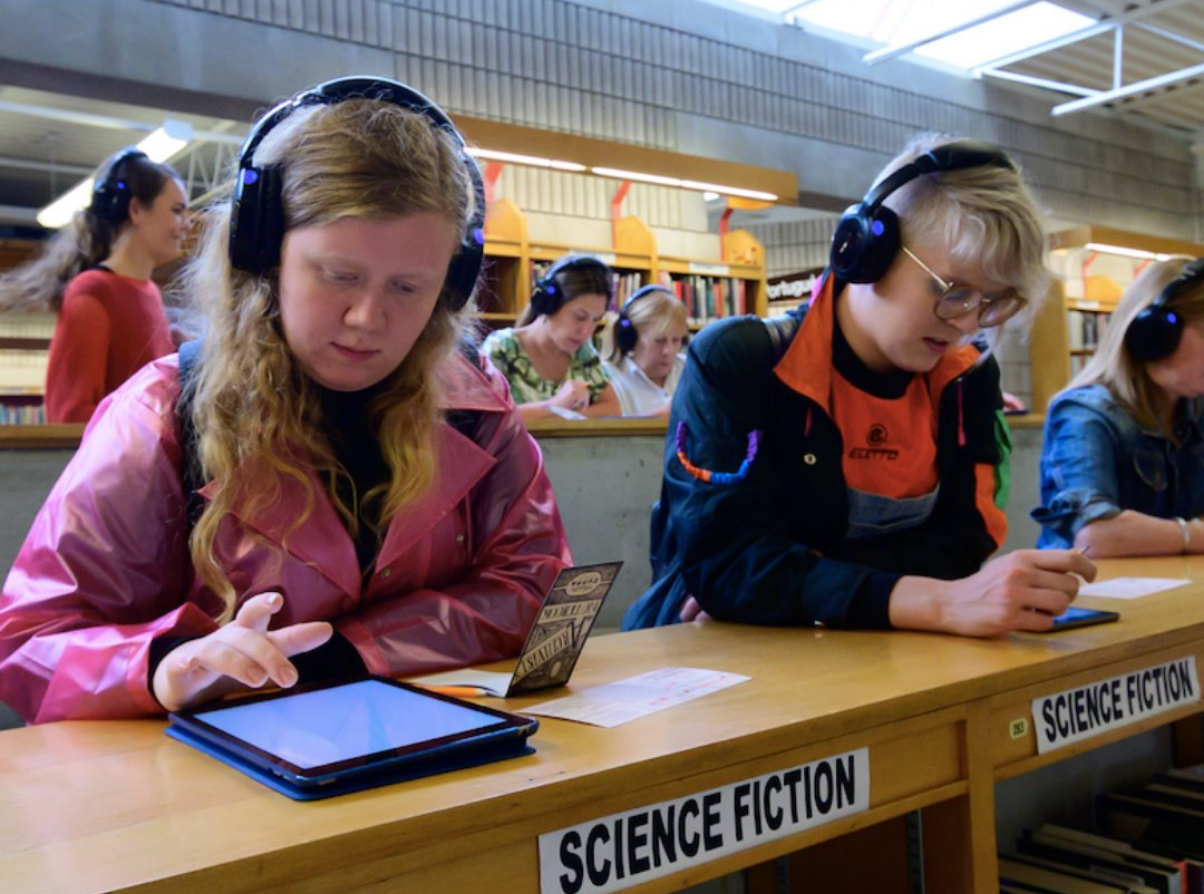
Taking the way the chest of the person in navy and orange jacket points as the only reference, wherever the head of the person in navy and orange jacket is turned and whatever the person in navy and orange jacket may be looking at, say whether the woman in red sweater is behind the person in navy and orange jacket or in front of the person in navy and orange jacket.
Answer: behind

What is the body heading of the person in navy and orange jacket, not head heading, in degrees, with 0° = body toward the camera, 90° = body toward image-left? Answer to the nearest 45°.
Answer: approximately 315°

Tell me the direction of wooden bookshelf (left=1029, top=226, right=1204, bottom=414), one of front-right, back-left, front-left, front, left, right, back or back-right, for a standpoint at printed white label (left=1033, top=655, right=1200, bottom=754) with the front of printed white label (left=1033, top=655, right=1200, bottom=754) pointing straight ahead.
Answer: back-left

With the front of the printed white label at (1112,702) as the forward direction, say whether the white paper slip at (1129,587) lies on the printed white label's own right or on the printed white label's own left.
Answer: on the printed white label's own left

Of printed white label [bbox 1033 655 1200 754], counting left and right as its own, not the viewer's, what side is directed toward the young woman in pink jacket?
right

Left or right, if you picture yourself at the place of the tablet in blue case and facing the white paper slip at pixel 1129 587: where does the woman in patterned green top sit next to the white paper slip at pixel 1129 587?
left

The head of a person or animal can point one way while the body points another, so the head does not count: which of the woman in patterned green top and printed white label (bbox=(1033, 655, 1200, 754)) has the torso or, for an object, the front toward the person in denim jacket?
the woman in patterned green top

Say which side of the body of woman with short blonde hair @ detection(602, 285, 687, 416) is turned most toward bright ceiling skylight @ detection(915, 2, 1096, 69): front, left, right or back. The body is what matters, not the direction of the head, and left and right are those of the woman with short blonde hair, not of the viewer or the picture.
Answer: left

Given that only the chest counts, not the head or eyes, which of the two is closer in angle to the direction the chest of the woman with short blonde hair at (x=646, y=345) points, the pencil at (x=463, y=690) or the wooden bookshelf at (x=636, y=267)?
the pencil

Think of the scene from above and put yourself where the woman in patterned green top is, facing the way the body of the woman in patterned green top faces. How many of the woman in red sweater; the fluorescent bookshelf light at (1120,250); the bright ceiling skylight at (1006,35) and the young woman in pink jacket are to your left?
2

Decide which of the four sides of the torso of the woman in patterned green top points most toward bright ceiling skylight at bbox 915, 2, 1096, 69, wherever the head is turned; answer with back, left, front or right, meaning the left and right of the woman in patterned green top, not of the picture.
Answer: left
